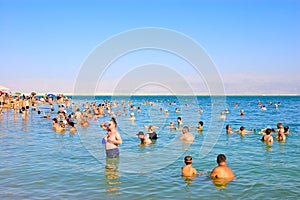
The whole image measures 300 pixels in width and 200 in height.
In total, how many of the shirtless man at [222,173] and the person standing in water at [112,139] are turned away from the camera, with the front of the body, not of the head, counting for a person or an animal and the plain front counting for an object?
1

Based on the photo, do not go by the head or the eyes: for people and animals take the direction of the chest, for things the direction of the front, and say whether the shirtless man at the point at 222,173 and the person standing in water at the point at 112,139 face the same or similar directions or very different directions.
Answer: very different directions

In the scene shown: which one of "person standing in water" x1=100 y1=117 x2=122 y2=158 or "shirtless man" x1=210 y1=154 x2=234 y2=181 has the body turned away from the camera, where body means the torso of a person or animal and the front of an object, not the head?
the shirtless man

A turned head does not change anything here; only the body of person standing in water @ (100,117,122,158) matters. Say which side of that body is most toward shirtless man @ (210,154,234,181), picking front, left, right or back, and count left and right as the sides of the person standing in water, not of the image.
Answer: left

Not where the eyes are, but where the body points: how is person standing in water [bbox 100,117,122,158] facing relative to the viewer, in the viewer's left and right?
facing the viewer and to the left of the viewer

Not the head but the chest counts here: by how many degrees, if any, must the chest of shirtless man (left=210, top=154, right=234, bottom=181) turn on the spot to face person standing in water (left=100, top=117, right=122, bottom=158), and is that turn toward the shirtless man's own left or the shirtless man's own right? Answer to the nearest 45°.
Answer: approximately 90° to the shirtless man's own left

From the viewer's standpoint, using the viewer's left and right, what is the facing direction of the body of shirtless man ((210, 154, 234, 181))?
facing away from the viewer
